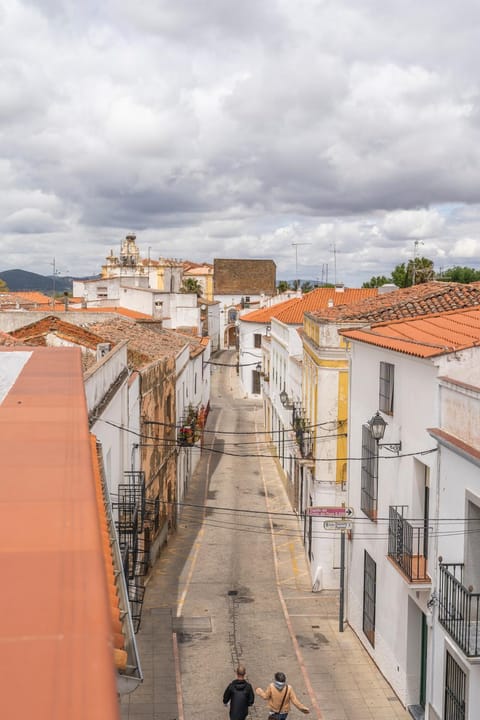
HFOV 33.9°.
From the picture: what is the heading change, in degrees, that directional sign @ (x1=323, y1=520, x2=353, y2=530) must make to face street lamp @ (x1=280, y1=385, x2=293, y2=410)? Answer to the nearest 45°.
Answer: approximately 180°

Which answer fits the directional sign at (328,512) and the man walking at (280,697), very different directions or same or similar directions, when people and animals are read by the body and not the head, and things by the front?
very different directions

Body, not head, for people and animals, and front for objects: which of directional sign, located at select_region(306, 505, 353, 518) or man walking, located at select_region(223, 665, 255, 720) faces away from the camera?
the man walking

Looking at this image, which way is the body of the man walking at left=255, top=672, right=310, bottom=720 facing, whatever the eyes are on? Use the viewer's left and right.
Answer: facing away from the viewer

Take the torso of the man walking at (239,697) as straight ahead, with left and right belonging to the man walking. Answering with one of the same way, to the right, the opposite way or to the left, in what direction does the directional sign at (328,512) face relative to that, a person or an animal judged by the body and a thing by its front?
the opposite way

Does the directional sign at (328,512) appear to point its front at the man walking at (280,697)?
yes

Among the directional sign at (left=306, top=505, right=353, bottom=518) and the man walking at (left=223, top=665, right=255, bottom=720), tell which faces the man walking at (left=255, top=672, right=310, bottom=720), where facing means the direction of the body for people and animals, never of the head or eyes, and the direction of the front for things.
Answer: the directional sign

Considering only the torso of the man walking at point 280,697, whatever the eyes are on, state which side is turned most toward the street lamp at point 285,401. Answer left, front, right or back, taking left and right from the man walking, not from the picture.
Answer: front

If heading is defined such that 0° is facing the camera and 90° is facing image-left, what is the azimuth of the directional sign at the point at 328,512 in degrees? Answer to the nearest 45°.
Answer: approximately 0°

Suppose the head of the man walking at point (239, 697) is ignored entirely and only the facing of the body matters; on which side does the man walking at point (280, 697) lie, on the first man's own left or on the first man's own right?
on the first man's own right

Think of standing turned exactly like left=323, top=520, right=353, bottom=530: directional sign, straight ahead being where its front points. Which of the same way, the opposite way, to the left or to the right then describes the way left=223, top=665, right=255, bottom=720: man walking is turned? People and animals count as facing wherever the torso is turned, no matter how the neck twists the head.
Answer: the opposite way

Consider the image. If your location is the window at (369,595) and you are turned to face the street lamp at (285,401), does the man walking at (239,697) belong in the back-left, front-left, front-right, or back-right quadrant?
back-left

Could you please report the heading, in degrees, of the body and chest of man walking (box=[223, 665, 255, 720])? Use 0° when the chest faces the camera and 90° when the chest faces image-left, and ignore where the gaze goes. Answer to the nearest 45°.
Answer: approximately 180°
